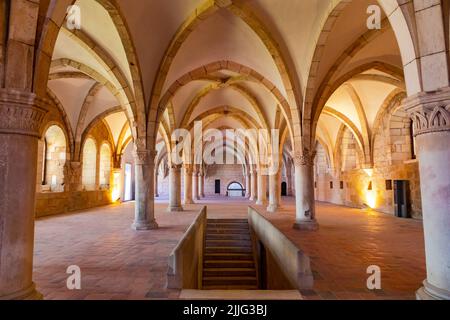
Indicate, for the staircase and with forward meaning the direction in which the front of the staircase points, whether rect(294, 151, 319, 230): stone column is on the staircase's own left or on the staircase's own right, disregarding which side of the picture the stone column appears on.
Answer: on the staircase's own left

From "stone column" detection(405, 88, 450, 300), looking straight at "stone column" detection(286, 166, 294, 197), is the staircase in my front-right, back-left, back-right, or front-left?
front-left

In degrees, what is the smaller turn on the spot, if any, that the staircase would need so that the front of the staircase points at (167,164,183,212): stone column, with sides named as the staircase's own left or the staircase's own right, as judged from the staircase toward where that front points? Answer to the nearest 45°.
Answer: approximately 135° to the staircase's own right

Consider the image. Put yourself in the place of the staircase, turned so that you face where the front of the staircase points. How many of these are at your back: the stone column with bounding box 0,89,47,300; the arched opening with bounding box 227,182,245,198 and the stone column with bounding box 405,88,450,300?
1

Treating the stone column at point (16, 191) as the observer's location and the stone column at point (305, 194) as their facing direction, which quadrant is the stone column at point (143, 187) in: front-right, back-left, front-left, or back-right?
front-left

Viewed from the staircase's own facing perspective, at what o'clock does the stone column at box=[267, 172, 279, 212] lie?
The stone column is roughly at 7 o'clock from the staircase.

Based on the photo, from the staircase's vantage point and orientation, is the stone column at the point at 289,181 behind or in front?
behind

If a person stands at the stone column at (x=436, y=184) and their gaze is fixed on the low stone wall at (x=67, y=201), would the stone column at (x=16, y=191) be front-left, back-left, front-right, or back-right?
front-left
